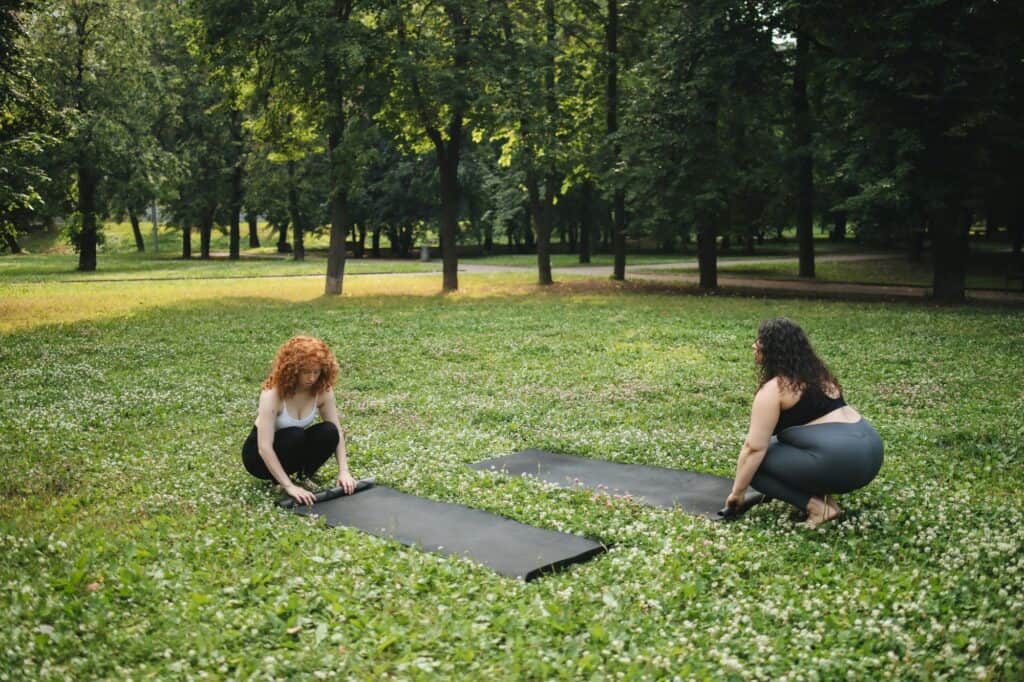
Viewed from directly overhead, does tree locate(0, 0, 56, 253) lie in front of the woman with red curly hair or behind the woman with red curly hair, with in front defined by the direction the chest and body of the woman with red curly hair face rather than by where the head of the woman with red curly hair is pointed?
behind

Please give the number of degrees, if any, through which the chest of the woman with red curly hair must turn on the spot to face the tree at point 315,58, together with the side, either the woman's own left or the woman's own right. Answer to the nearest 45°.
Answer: approximately 135° to the woman's own left

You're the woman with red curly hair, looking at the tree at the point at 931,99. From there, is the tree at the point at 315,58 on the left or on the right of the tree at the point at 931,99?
left

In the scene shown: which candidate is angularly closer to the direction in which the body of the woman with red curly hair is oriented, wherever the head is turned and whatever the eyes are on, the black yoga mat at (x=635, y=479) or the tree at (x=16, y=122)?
the black yoga mat

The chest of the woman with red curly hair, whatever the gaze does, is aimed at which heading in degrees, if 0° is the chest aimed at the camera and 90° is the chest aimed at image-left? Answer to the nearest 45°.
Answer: approximately 315°

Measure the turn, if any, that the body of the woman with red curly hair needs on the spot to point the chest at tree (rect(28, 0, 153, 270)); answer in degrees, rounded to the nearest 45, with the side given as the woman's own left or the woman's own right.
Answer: approximately 135° to the woman's own left

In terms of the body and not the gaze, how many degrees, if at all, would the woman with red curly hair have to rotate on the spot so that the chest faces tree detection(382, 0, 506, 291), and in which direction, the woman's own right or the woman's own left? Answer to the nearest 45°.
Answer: approximately 135° to the woman's own left
